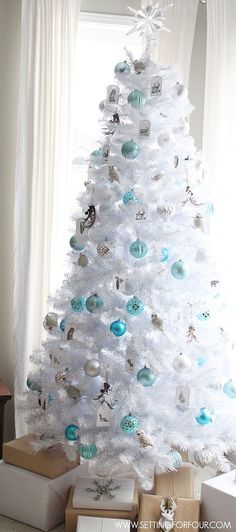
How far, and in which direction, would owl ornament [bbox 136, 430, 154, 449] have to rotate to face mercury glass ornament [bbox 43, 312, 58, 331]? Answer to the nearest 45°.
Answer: approximately 90° to its right

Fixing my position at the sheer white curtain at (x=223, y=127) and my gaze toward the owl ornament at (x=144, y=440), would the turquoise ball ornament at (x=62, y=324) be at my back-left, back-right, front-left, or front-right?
front-right

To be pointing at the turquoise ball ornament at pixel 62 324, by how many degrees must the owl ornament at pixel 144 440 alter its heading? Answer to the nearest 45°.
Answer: approximately 90° to its right

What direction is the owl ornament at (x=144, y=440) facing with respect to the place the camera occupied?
facing the viewer and to the left of the viewer
